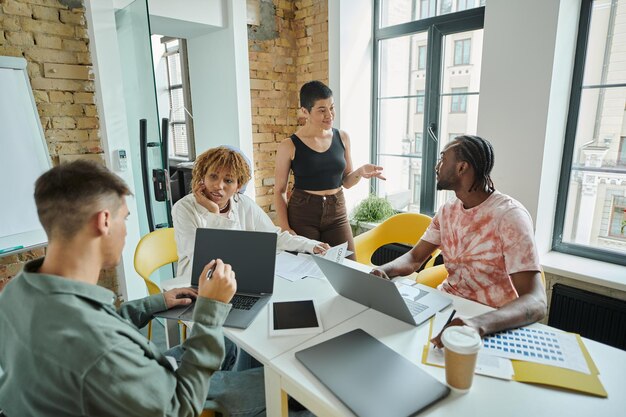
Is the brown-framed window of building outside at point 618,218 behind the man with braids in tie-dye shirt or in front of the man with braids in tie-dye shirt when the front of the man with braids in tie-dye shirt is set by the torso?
behind

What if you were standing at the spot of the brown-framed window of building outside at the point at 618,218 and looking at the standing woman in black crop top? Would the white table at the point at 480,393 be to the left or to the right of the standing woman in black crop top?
left

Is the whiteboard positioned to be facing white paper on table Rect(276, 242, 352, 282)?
yes

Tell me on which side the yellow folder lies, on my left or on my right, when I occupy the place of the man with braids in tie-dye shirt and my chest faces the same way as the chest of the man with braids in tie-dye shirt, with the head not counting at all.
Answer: on my left

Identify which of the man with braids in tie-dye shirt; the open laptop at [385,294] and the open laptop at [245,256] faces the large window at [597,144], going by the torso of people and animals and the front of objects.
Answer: the open laptop at [385,294]

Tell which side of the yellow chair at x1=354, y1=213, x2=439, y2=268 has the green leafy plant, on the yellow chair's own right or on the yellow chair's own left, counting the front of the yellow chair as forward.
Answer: on the yellow chair's own right

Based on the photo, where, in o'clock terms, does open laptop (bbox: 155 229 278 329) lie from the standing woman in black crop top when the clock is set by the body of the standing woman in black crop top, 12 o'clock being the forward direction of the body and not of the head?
The open laptop is roughly at 2 o'clock from the standing woman in black crop top.

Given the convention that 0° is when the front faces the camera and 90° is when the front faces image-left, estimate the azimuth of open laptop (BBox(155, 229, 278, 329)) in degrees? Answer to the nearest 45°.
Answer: approximately 45°

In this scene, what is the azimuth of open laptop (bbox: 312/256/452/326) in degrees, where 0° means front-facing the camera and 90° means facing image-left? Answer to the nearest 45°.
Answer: approximately 225°

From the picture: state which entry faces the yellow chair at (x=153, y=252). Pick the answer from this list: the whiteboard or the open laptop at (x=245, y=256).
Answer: the whiteboard

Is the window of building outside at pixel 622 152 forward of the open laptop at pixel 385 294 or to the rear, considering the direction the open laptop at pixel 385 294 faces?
forward

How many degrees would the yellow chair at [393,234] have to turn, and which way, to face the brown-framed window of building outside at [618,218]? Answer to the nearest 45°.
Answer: approximately 135° to its left

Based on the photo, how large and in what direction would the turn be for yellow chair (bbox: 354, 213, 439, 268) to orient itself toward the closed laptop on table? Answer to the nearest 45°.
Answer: approximately 45° to its left
